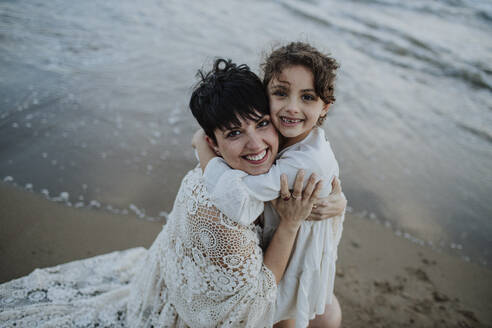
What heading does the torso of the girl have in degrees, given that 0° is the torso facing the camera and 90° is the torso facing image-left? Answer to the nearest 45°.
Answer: approximately 45°
